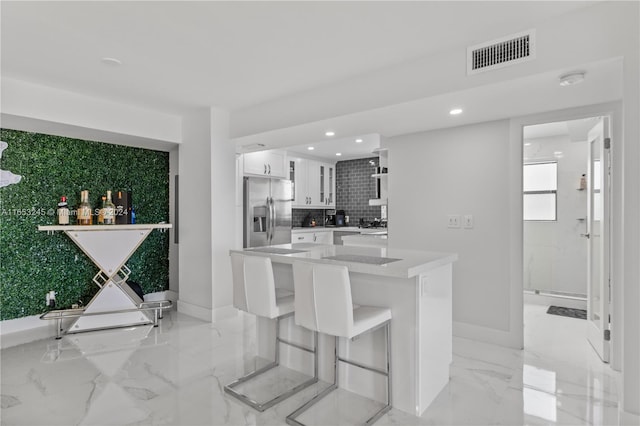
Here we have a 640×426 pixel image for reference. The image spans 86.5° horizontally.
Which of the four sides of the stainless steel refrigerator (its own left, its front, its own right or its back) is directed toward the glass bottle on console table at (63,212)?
right

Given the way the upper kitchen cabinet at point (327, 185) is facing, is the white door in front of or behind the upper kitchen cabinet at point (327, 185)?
in front

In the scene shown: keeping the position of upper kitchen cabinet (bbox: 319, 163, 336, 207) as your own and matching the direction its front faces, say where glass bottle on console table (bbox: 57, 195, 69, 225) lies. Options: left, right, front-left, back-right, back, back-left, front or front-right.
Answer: right

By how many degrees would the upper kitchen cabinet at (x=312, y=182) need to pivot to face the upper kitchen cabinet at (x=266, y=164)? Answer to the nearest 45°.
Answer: approximately 90° to its right

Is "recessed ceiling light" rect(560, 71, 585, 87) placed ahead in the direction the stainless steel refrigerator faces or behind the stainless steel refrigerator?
ahead

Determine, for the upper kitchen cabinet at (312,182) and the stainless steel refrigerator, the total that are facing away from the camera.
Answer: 0

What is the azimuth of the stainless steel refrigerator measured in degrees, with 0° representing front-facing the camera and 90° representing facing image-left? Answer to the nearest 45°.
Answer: approximately 315°

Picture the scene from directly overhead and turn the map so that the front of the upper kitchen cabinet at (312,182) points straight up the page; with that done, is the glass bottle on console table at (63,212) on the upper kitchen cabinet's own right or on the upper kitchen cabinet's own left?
on the upper kitchen cabinet's own right

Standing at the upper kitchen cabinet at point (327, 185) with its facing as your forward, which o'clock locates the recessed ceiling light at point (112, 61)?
The recessed ceiling light is roughly at 2 o'clock from the upper kitchen cabinet.

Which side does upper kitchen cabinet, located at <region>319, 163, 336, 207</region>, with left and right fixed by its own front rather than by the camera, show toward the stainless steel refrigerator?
right

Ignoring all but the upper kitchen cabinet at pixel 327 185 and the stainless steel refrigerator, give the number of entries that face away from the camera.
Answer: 0
